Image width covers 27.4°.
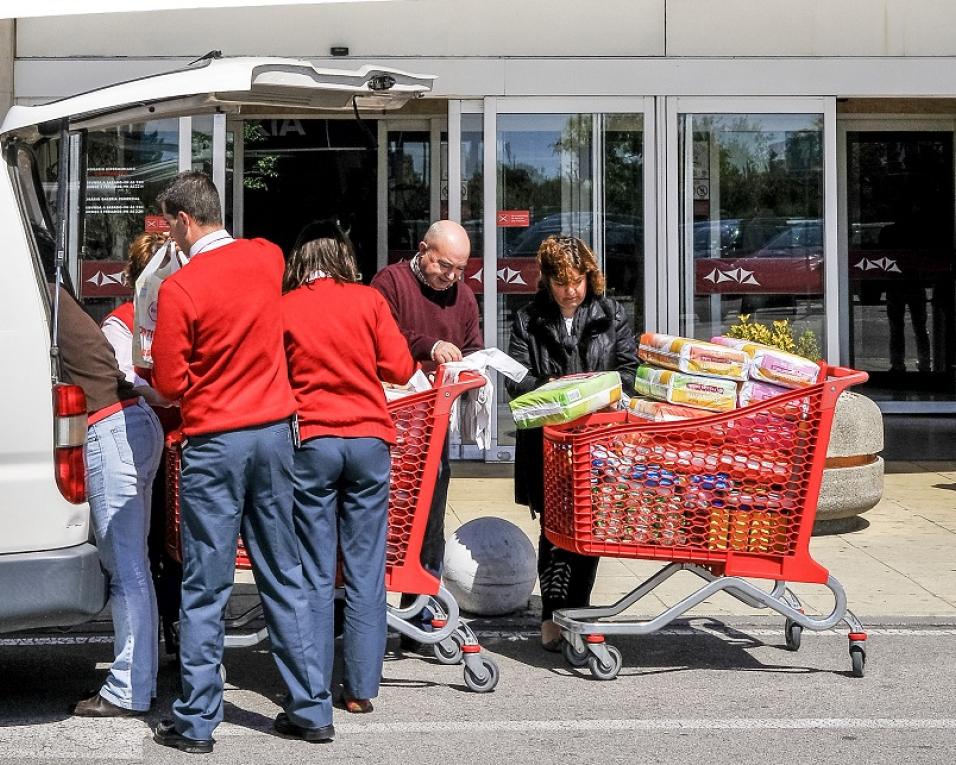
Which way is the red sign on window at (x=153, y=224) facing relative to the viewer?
toward the camera

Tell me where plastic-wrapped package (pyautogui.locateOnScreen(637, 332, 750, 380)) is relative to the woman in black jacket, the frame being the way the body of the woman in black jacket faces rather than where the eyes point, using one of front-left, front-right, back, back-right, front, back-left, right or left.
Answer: front-left

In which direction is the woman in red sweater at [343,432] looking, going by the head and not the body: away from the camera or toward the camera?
away from the camera

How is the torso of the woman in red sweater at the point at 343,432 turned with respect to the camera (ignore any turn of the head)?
away from the camera

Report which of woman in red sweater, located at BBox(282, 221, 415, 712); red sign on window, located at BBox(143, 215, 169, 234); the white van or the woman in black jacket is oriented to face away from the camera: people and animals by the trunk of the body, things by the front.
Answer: the woman in red sweater

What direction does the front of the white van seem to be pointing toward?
to the viewer's left

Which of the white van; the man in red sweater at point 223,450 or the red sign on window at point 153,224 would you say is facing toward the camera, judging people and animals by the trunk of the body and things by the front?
the red sign on window

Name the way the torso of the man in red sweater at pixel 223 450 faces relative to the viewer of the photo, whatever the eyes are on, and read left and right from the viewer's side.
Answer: facing away from the viewer and to the left of the viewer

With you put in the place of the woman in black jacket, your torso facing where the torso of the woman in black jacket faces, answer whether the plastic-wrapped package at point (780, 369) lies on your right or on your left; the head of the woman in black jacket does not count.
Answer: on your left

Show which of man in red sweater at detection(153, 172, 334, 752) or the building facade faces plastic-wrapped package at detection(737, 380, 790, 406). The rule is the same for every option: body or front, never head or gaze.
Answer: the building facade

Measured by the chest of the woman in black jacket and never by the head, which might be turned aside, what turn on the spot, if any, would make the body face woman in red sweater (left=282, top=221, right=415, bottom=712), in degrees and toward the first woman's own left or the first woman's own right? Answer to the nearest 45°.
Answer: approximately 45° to the first woman's own right

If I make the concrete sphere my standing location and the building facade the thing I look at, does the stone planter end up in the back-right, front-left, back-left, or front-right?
front-right

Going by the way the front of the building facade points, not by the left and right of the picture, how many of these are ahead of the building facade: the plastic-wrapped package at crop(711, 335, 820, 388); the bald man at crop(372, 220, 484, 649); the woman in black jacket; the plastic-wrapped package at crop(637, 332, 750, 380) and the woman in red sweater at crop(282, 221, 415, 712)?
5

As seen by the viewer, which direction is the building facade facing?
toward the camera

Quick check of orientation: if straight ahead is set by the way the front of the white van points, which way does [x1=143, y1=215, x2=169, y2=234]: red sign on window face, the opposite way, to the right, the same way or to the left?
to the left

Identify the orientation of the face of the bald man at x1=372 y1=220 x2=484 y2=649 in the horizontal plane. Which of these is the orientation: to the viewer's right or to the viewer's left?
to the viewer's right

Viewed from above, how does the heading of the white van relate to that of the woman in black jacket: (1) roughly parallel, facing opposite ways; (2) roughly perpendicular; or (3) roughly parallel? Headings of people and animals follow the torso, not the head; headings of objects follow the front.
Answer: roughly perpendicular
